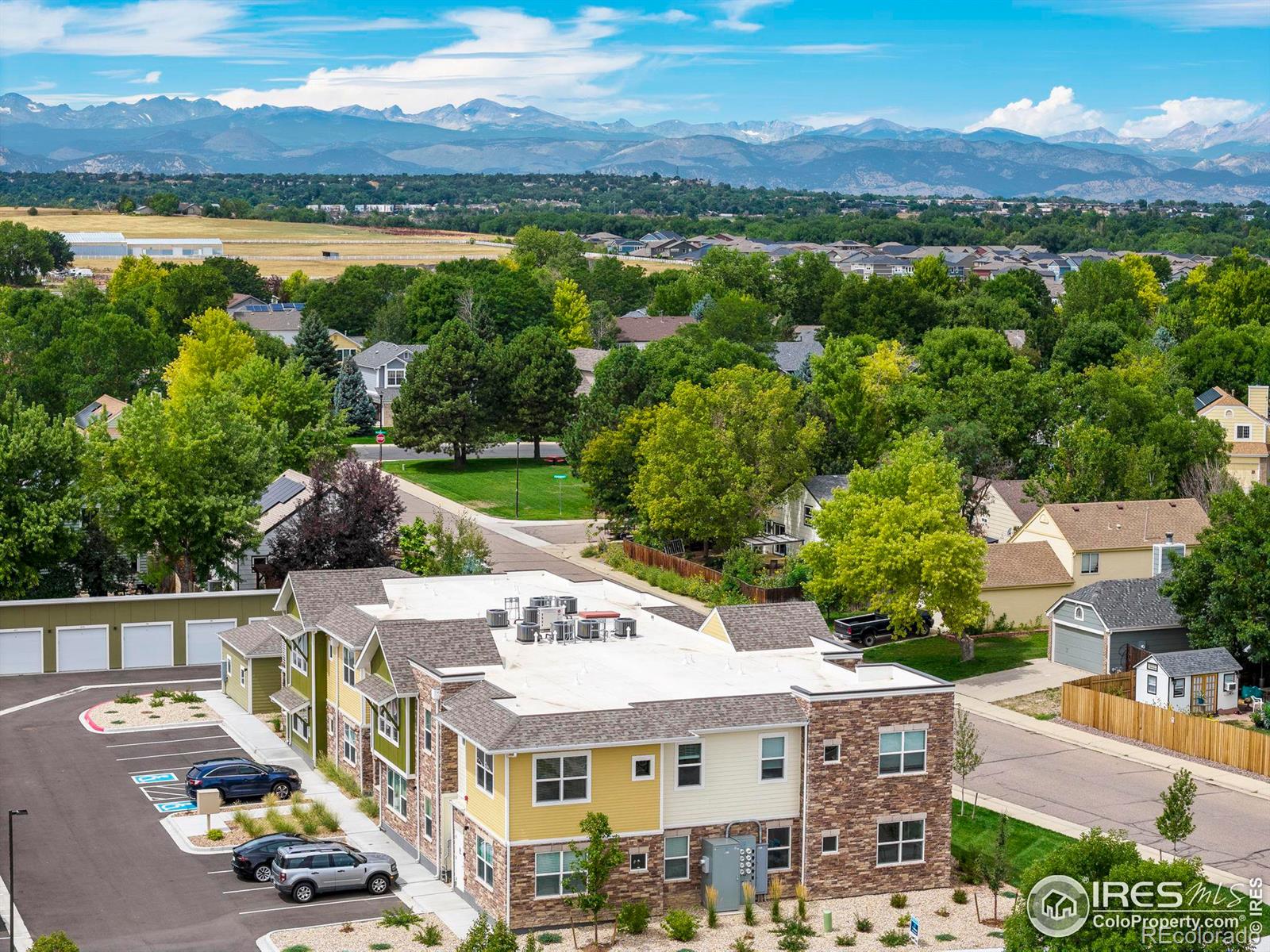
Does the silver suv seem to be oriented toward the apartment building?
yes

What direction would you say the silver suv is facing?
to the viewer's right

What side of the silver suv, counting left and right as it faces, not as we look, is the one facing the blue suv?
left

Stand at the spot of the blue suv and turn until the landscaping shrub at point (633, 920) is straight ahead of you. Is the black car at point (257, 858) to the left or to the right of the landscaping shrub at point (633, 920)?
right

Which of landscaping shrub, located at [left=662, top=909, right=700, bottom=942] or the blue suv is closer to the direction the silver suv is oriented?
the landscaping shrub

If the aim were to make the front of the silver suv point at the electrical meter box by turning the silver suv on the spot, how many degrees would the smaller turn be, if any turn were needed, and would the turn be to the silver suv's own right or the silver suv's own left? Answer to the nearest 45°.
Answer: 0° — it already faces it

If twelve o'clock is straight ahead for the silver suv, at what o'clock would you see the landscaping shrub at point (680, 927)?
The landscaping shrub is roughly at 1 o'clock from the silver suv.

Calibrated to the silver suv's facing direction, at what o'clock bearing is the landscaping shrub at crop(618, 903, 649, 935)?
The landscaping shrub is roughly at 1 o'clock from the silver suv.

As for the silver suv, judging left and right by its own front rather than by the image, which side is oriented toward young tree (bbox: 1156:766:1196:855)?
front

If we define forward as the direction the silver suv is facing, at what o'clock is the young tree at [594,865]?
The young tree is roughly at 1 o'clock from the silver suv.
